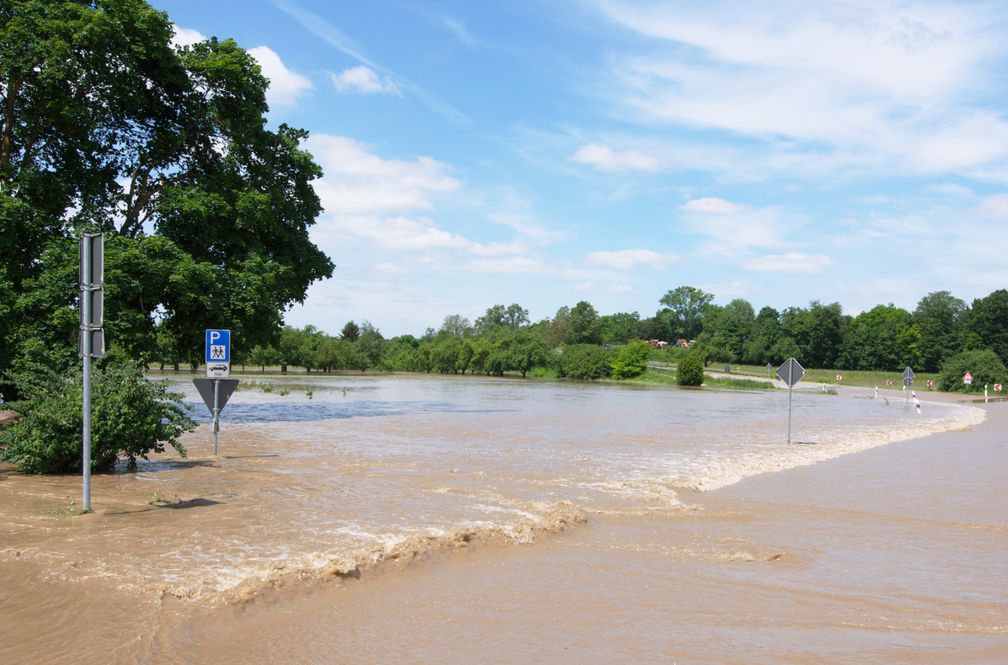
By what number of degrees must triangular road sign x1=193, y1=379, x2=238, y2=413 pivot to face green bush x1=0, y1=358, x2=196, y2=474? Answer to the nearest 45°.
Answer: approximately 135° to its left

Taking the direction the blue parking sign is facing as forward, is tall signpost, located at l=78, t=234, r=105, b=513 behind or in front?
in front

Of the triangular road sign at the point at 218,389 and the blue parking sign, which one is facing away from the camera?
the triangular road sign

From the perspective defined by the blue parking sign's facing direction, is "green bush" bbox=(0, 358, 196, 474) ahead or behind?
ahead

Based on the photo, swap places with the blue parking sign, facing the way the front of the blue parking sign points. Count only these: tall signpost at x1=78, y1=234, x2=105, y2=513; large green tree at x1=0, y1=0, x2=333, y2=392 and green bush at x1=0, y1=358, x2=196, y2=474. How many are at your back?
1

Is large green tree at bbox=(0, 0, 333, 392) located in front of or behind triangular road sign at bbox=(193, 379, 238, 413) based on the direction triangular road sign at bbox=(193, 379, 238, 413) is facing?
in front

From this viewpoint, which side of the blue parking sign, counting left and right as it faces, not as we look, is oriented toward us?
front

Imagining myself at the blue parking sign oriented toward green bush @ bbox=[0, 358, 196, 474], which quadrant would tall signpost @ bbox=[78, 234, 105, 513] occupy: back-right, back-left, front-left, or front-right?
front-left

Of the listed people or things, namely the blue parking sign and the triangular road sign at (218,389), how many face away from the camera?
1

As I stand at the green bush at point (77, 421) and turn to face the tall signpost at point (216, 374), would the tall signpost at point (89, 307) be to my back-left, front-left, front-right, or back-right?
back-right

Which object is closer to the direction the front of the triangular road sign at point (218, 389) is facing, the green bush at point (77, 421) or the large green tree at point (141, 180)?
the large green tree

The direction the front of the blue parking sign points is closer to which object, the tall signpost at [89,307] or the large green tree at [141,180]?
the tall signpost

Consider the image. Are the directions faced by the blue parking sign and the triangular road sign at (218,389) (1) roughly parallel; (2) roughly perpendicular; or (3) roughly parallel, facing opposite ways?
roughly parallel, facing opposite ways

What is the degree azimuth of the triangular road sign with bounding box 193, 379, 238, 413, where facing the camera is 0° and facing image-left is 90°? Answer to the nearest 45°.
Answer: approximately 180°

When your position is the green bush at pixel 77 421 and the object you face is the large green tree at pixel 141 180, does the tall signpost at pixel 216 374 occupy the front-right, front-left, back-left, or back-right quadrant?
front-right

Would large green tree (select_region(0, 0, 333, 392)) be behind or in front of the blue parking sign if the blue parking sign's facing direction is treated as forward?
behind
